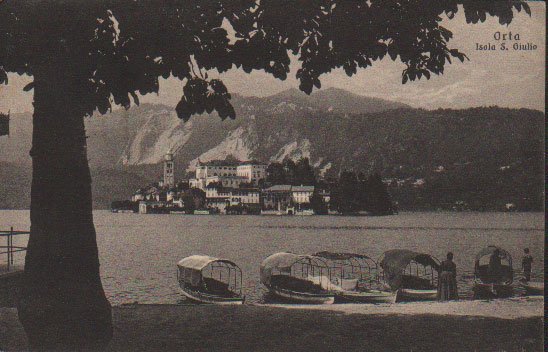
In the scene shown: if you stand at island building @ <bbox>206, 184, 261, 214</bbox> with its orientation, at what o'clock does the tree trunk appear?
The tree trunk is roughly at 12 o'clock from the island building.

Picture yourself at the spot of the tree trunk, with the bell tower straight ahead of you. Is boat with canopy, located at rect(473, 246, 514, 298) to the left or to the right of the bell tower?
right

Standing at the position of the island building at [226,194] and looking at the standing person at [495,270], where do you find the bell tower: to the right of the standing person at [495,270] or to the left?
right

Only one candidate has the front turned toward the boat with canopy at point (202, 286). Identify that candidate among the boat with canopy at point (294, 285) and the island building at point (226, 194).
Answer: the island building

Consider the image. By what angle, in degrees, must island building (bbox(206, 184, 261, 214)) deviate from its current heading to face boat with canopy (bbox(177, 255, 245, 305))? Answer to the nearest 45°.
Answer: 0° — it already faces it

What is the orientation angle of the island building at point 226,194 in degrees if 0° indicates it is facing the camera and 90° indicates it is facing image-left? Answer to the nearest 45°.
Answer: approximately 0°
